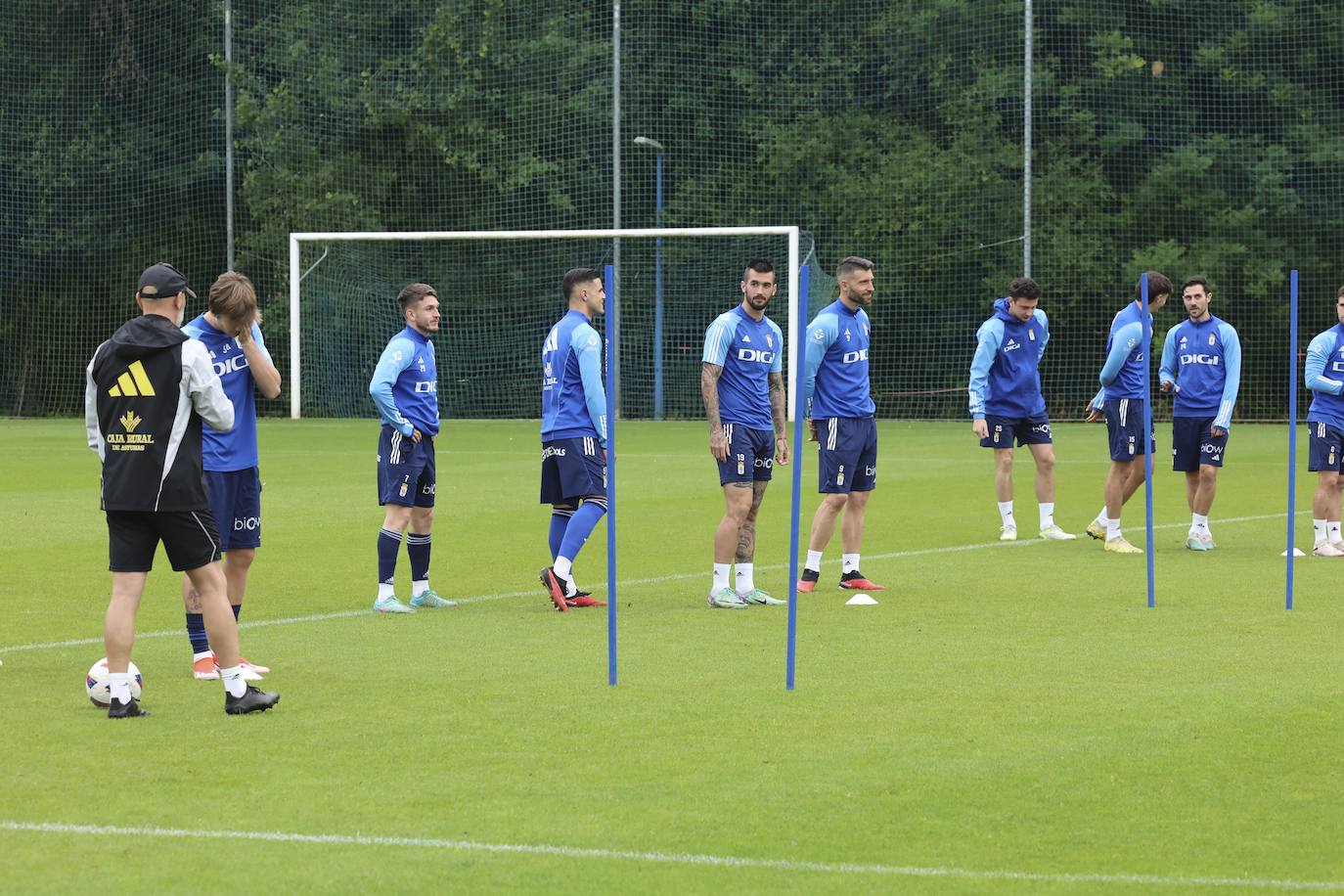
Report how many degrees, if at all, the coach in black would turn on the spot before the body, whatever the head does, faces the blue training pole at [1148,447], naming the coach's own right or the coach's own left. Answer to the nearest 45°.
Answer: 0° — they already face it

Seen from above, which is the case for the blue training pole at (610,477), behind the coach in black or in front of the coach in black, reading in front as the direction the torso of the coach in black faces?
in front

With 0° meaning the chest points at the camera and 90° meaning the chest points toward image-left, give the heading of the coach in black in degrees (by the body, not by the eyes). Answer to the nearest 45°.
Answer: approximately 225°

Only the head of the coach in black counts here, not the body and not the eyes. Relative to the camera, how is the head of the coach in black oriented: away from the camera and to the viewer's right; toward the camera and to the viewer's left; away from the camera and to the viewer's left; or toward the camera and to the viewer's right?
away from the camera and to the viewer's right

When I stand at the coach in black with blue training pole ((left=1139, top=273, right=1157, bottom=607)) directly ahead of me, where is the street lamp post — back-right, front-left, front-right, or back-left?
front-left

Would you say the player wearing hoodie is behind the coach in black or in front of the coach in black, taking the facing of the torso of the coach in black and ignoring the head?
in front

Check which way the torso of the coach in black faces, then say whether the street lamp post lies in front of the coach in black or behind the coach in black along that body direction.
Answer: in front

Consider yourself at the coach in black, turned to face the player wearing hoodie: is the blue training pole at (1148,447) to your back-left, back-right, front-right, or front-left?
front-right
